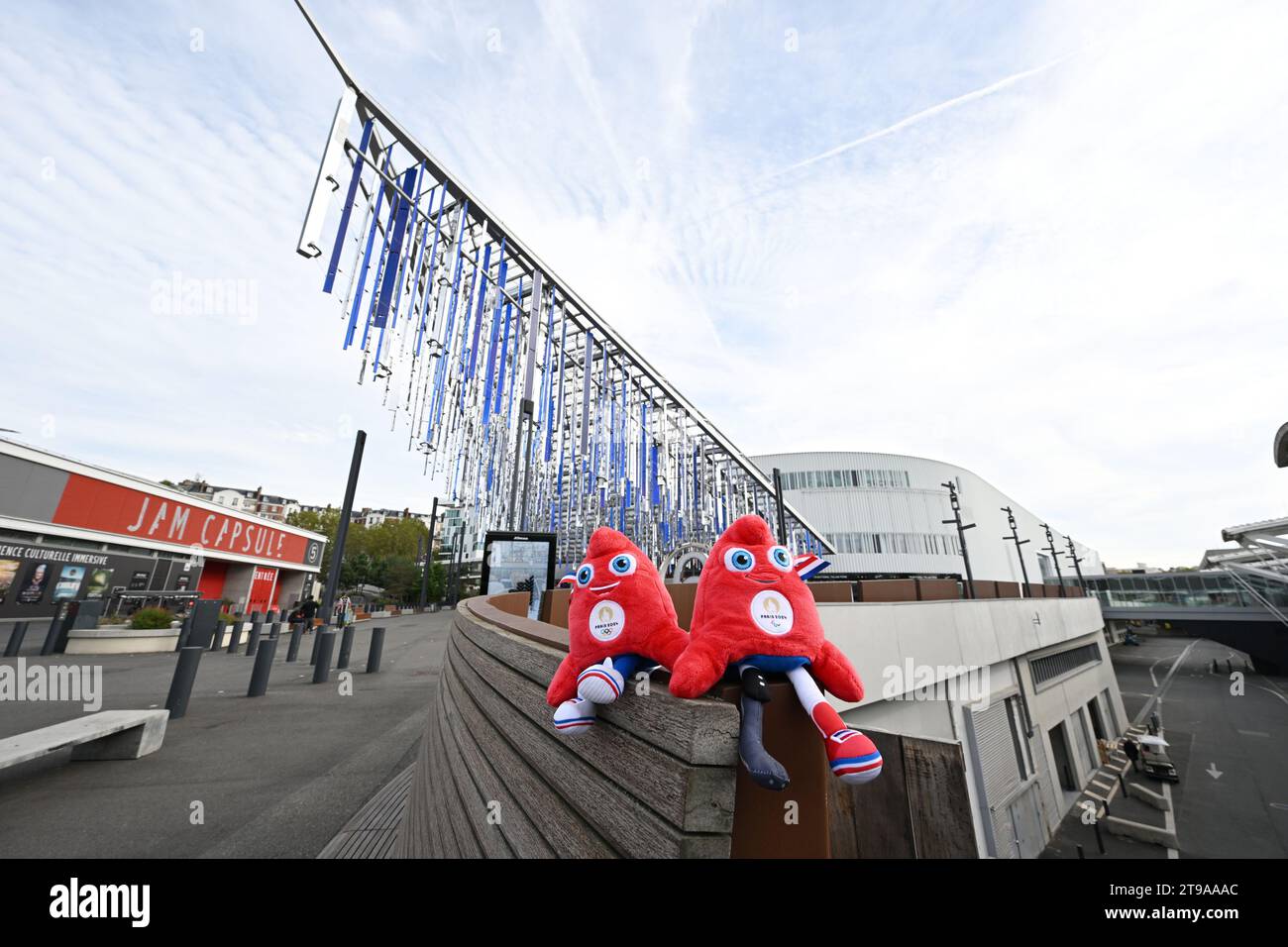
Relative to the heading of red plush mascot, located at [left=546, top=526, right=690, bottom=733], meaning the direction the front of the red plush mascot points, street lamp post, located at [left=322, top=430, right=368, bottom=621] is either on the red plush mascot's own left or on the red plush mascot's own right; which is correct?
on the red plush mascot's own right

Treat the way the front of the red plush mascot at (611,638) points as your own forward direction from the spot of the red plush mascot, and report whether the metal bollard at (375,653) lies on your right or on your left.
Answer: on your right

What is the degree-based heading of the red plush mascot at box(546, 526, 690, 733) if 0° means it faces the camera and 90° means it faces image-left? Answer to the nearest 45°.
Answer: approximately 45°

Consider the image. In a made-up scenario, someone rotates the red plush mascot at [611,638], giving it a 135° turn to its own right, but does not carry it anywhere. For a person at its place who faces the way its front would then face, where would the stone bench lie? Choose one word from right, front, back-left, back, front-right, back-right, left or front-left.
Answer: front-left

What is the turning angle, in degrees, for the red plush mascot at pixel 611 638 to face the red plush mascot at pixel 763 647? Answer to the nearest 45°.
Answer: approximately 135° to its left

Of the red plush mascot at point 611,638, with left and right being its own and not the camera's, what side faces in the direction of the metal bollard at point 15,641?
right

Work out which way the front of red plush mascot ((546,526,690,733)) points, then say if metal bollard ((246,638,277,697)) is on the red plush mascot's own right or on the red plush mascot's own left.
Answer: on the red plush mascot's own right

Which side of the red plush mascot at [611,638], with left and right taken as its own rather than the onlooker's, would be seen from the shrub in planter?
right

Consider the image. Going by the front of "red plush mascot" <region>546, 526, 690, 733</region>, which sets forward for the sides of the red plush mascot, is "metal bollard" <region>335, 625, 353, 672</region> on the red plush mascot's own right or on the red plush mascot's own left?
on the red plush mascot's own right

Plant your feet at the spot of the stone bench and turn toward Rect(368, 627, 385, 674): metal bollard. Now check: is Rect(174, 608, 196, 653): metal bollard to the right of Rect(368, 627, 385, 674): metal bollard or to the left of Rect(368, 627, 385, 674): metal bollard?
left
